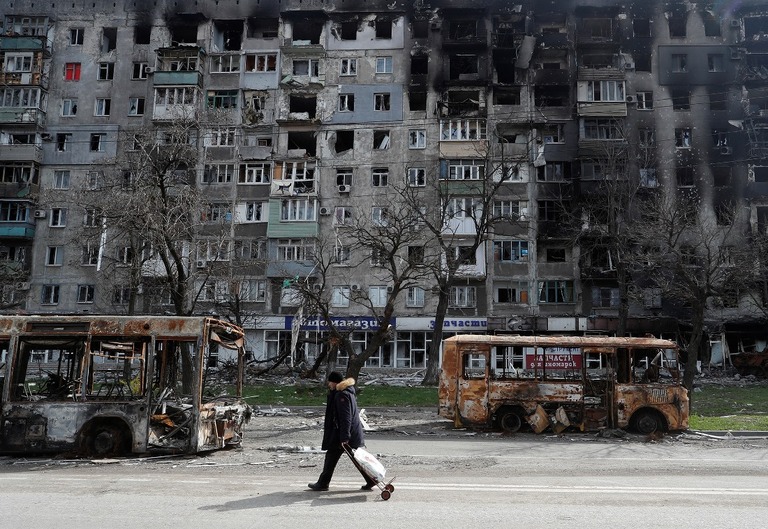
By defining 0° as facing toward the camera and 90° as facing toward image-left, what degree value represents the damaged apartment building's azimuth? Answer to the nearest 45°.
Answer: approximately 0°

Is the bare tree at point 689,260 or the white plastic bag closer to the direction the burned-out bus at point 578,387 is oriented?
the bare tree

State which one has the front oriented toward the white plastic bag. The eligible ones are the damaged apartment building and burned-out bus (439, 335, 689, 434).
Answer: the damaged apartment building

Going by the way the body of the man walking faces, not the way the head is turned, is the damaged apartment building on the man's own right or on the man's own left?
on the man's own right

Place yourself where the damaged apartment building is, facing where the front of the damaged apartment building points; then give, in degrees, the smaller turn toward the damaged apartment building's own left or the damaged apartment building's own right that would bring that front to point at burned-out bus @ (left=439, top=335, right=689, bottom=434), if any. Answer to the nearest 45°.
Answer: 0° — it already faces it

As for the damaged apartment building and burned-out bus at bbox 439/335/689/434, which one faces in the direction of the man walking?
the damaged apartment building

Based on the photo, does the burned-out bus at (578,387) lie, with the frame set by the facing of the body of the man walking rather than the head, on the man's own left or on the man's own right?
on the man's own right

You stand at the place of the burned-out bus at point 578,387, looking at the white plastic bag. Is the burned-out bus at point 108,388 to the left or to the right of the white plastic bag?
right
